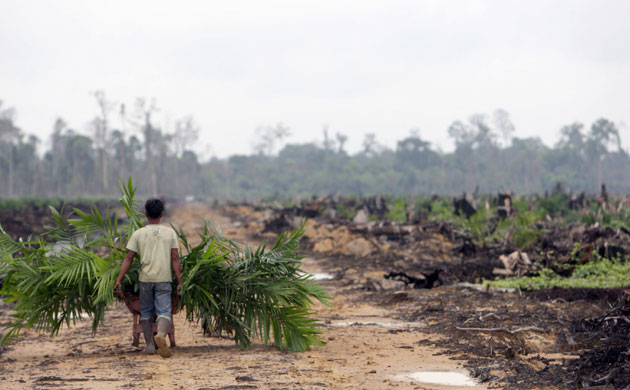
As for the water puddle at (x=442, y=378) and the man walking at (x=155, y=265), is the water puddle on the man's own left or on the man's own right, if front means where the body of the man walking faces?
on the man's own right

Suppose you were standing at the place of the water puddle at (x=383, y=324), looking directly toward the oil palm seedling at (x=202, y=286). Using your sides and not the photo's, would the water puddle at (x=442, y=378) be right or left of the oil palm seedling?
left

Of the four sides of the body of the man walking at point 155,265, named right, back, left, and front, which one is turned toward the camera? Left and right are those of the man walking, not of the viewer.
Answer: back
